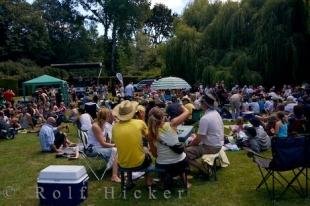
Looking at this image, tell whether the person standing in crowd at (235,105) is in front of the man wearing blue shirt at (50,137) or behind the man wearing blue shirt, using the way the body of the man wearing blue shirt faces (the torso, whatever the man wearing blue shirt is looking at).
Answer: in front

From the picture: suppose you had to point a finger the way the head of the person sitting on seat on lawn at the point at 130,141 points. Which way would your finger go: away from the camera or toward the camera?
away from the camera

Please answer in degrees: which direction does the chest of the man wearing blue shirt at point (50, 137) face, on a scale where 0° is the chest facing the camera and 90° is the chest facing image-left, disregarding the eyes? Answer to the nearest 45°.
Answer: approximately 225°

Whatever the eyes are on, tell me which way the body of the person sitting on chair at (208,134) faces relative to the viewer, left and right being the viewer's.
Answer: facing away from the viewer and to the left of the viewer

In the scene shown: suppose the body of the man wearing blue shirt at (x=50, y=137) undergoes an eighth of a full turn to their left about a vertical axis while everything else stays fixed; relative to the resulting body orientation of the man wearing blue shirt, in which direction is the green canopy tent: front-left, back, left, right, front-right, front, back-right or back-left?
front

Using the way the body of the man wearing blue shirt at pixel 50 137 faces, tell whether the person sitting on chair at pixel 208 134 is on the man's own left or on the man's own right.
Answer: on the man's own right

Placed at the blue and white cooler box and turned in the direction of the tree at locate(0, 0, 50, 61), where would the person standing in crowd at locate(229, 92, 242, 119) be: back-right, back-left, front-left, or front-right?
front-right
